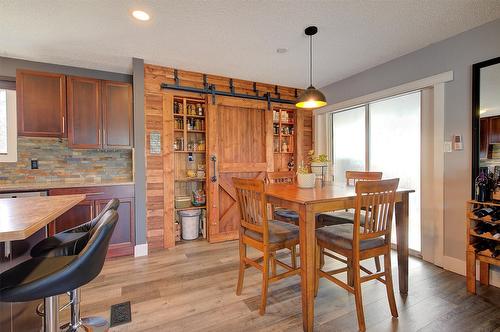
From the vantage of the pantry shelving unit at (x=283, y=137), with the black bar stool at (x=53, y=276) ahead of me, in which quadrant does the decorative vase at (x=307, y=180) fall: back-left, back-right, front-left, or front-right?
front-left

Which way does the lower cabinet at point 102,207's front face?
toward the camera

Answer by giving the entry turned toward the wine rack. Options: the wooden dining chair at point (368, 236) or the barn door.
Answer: the barn door

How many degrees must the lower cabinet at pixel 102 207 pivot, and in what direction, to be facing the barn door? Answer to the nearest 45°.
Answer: approximately 90° to its left

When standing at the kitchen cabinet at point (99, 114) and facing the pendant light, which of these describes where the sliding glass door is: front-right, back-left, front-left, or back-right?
front-left

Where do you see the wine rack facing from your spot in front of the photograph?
facing the viewer and to the left of the viewer

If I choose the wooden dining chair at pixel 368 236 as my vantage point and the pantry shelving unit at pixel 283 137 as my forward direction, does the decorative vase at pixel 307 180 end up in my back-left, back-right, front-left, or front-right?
front-left

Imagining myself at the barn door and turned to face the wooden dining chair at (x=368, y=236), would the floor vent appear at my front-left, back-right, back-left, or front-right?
front-right

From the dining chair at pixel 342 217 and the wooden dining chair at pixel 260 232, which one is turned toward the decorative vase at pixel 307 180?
the wooden dining chair

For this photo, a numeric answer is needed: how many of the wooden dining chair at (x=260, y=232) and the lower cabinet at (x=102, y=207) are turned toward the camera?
1

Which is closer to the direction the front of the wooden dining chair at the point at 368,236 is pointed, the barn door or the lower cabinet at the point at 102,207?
the barn door

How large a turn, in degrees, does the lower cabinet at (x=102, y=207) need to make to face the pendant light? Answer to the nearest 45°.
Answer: approximately 45° to its left

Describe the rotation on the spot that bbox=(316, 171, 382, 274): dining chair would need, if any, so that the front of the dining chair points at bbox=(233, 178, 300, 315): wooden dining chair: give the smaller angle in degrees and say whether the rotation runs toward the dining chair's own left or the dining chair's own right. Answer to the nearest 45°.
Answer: approximately 90° to the dining chair's own left

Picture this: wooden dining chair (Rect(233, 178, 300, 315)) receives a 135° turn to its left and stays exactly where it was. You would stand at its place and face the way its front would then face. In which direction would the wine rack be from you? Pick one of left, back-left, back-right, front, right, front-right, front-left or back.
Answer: back
